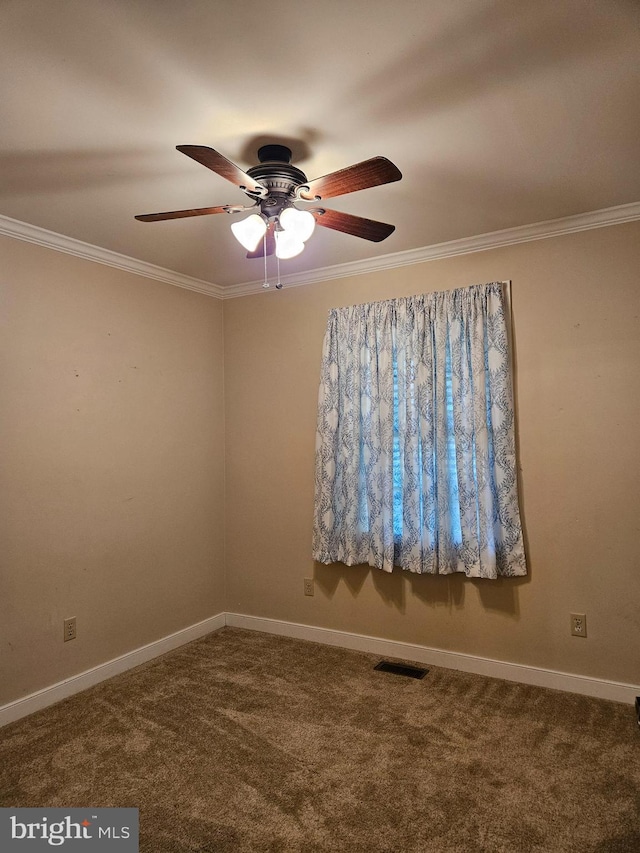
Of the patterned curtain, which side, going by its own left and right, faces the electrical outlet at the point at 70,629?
right

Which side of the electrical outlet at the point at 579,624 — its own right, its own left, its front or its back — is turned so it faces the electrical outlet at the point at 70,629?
right

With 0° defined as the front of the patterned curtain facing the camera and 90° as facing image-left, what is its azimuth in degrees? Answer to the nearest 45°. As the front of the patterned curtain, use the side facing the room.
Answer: approximately 0°

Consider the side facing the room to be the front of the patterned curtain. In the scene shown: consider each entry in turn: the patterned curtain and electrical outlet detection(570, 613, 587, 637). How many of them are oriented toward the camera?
2

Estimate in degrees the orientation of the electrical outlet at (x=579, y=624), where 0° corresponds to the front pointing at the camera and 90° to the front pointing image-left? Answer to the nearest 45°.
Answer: approximately 0°

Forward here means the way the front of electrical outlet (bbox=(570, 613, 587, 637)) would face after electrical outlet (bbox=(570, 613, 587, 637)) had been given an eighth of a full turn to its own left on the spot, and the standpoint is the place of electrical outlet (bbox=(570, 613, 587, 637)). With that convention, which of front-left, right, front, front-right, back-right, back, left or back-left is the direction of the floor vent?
back-right
